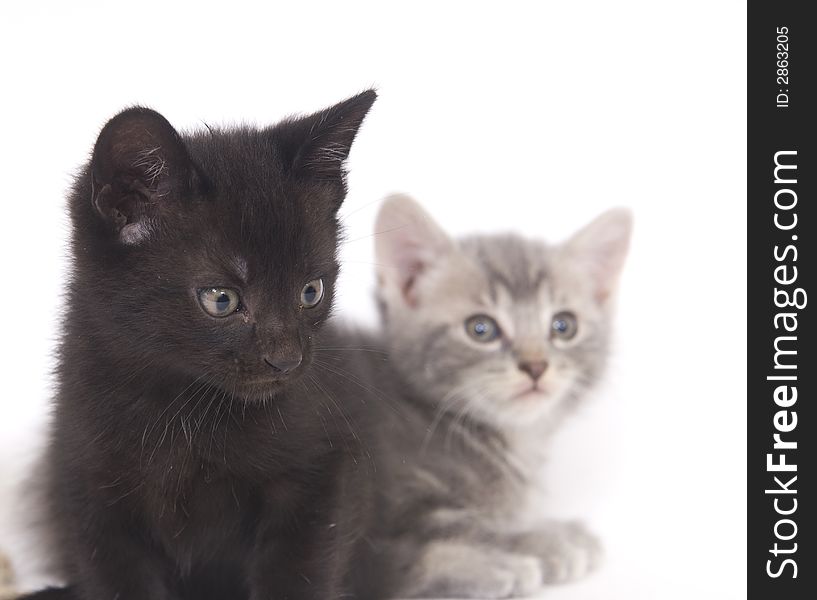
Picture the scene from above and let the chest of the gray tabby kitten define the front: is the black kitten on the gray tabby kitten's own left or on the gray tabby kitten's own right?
on the gray tabby kitten's own right
